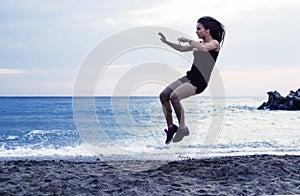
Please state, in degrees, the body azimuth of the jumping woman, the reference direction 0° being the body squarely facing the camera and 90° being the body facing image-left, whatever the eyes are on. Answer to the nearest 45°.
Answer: approximately 90°
